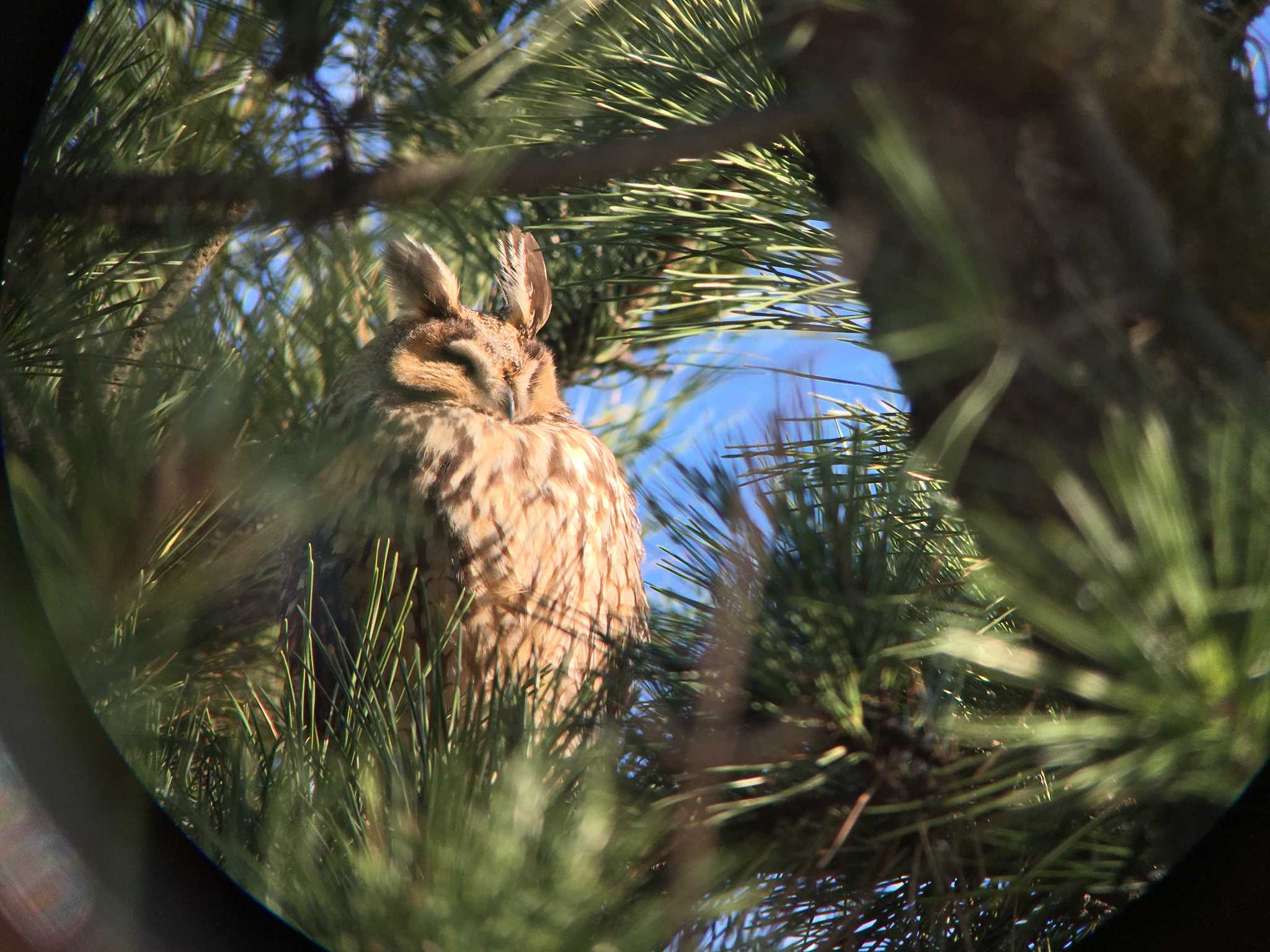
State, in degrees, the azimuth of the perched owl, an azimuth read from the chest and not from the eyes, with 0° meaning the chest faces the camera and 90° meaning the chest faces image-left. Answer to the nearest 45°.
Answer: approximately 315°
